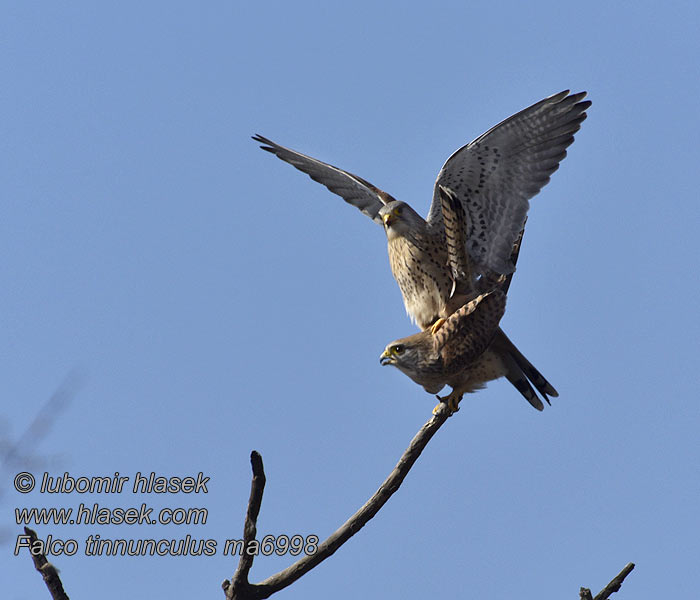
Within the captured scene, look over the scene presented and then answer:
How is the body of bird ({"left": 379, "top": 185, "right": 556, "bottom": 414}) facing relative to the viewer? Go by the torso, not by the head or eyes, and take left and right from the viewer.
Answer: facing to the left of the viewer
